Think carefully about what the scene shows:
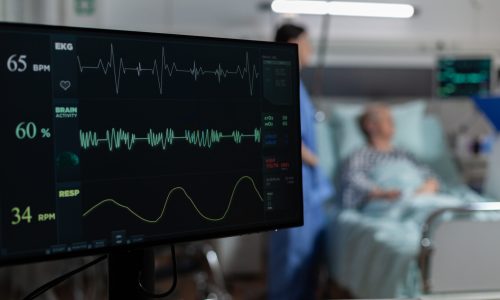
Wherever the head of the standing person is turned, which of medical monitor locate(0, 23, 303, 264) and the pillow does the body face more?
the pillow

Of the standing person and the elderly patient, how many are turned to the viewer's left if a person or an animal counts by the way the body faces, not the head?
0

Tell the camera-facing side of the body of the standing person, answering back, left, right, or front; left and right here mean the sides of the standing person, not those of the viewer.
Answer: right

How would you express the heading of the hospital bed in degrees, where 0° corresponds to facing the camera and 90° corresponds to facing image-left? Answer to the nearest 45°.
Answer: approximately 315°

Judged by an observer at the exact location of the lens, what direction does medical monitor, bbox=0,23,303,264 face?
facing the viewer and to the right of the viewer

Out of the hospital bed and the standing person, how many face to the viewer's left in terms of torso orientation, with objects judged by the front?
0

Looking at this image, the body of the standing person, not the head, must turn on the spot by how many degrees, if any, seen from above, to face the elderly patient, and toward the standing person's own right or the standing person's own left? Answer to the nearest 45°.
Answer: approximately 45° to the standing person's own left
